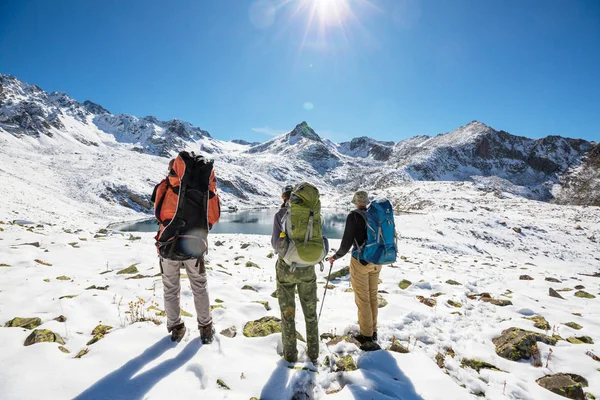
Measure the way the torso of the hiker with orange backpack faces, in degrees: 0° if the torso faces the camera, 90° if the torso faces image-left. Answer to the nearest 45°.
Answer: approximately 180°

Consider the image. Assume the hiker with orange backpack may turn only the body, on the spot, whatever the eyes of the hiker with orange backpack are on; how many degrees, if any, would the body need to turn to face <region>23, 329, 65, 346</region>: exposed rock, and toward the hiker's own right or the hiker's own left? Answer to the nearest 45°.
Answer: approximately 90° to the hiker's own left

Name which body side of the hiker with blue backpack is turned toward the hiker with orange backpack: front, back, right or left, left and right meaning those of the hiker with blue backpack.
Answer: left

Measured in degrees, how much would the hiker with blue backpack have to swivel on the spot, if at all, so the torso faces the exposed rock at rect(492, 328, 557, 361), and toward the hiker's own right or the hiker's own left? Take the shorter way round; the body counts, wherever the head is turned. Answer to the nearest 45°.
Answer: approximately 135° to the hiker's own right

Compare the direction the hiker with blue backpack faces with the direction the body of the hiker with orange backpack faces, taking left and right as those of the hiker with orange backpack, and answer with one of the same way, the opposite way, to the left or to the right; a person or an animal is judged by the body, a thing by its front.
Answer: the same way

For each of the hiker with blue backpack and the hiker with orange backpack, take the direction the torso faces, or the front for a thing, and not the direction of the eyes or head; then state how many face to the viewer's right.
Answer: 0

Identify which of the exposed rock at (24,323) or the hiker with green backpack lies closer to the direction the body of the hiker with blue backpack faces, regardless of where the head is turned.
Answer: the exposed rock

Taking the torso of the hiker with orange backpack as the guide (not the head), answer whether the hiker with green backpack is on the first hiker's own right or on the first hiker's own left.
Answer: on the first hiker's own right

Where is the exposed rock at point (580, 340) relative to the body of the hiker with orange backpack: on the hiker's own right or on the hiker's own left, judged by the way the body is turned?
on the hiker's own right

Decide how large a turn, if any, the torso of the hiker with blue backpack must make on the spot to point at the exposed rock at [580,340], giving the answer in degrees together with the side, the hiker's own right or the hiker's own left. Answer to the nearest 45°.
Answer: approximately 135° to the hiker's own right

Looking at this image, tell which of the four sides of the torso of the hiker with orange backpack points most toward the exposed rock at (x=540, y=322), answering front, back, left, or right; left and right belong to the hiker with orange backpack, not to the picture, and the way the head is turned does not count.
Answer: right

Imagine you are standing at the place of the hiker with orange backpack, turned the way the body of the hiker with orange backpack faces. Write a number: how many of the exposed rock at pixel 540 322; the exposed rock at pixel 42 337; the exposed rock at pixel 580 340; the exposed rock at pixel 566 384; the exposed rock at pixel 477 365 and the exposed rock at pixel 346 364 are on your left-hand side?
1

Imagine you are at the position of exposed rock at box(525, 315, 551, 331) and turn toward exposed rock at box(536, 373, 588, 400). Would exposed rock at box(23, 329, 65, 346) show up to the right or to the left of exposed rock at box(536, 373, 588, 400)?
right

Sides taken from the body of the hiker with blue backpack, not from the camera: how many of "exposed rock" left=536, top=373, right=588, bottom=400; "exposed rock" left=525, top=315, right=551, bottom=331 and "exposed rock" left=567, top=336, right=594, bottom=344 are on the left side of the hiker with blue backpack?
0

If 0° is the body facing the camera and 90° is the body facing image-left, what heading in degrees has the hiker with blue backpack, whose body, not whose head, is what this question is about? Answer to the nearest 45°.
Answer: approximately 135°
